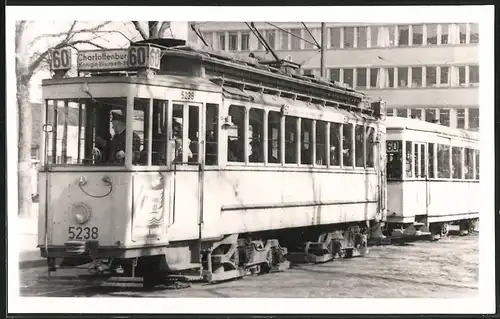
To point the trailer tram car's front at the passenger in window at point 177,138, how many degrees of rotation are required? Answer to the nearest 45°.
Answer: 0° — it already faces them

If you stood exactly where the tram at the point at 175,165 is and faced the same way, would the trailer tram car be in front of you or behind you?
behind

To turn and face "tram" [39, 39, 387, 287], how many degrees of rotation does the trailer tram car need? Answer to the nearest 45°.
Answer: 0° — it already faces it

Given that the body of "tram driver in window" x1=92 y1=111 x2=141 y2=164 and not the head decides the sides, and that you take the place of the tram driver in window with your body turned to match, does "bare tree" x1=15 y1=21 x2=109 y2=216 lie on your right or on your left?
on your right

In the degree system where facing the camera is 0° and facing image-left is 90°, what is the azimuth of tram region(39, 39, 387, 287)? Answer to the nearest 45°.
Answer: approximately 45°

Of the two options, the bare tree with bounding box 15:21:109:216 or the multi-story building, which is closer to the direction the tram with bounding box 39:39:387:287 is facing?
the bare tree

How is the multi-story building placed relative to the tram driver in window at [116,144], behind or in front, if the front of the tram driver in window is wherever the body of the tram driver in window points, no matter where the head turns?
behind
